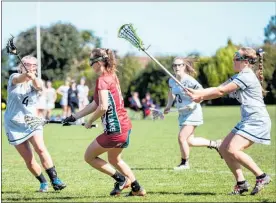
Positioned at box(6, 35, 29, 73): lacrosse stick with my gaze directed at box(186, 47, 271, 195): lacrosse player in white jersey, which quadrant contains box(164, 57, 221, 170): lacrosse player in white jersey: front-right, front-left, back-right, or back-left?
front-left

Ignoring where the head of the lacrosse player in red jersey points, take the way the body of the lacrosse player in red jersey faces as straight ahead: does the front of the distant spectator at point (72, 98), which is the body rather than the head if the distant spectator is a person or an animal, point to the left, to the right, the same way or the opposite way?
to the left

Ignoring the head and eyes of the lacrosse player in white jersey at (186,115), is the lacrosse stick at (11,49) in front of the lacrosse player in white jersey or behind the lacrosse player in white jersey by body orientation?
in front

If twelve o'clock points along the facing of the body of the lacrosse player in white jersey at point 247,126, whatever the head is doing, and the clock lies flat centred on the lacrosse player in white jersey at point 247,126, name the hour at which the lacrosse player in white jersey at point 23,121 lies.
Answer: the lacrosse player in white jersey at point 23,121 is roughly at 12 o'clock from the lacrosse player in white jersey at point 247,126.

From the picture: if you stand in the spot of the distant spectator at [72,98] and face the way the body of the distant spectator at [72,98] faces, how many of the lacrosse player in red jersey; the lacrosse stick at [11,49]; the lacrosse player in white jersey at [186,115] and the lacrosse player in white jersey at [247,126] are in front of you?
4

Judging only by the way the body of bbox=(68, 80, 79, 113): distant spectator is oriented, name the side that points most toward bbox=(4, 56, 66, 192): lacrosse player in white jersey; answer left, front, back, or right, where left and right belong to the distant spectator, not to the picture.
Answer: front

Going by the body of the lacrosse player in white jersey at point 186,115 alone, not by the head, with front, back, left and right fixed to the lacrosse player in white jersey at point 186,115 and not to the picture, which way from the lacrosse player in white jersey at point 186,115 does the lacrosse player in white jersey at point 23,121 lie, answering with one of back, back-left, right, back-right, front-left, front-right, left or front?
front

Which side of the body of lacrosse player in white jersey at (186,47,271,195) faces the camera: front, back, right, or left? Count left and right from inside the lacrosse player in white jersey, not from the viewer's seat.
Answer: left

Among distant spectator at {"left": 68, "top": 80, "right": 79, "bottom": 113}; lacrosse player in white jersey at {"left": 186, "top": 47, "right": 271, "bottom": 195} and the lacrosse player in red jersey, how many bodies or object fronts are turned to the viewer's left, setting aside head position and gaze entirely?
2

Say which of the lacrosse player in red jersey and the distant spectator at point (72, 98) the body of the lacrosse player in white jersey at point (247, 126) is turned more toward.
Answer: the lacrosse player in red jersey

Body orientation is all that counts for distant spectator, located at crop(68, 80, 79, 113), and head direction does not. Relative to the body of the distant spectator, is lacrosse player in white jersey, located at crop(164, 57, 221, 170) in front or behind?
in front

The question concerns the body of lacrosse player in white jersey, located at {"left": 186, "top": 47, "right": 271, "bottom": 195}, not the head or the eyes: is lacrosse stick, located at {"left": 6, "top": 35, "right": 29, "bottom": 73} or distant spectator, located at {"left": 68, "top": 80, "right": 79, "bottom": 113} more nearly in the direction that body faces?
the lacrosse stick

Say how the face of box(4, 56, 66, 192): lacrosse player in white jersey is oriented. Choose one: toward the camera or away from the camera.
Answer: toward the camera

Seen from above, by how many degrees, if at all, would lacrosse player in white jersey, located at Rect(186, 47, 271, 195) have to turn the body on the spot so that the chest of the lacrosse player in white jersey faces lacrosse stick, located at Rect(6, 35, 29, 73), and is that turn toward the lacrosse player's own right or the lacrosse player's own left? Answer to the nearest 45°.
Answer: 0° — they already face it

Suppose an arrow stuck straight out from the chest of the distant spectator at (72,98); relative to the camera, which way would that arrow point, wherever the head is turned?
toward the camera

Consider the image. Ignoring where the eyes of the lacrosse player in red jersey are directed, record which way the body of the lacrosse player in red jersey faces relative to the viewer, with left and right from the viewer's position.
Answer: facing to the left of the viewer
